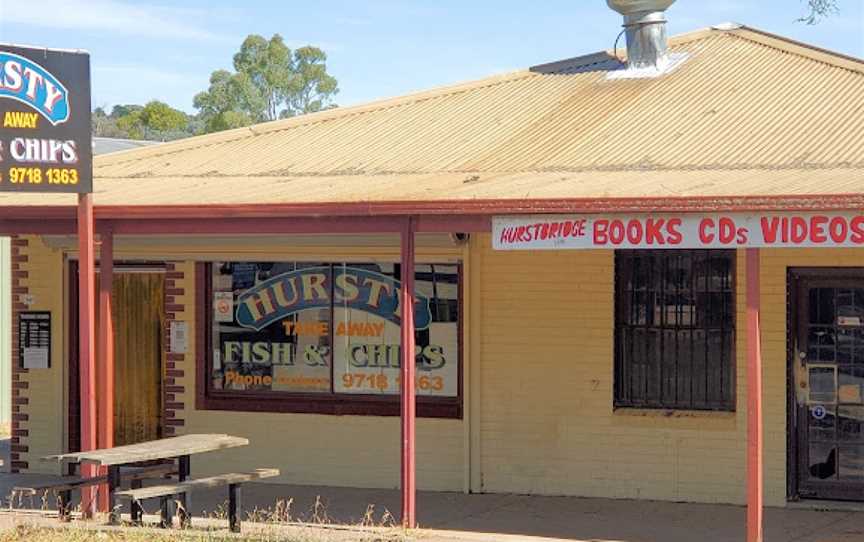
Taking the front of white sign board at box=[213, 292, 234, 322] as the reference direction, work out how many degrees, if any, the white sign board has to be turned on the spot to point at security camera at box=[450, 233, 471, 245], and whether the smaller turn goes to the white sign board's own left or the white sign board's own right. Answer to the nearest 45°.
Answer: approximately 45° to the white sign board's own left

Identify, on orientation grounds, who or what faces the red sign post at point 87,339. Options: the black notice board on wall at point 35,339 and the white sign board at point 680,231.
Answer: the black notice board on wall

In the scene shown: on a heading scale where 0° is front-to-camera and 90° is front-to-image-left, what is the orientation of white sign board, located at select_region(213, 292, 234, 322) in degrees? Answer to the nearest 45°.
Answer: approximately 0°

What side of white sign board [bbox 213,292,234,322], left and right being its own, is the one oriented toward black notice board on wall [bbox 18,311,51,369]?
right

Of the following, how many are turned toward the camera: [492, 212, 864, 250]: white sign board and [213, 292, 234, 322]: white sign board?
2

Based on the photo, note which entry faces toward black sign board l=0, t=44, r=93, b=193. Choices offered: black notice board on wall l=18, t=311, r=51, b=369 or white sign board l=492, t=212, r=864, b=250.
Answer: the black notice board on wall
